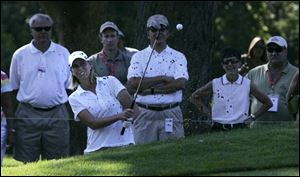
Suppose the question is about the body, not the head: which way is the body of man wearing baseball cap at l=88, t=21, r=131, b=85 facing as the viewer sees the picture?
toward the camera

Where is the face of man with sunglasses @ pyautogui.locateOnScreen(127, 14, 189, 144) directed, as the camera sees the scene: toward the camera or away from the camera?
toward the camera

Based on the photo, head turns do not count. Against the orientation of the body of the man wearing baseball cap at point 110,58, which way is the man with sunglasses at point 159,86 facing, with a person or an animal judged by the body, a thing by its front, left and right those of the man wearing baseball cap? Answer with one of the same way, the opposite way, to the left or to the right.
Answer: the same way

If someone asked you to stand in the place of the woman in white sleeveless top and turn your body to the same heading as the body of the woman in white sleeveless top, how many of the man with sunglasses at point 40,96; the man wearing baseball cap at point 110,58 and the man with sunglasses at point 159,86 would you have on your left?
0

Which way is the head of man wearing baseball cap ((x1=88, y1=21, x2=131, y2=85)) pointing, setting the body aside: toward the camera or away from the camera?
toward the camera

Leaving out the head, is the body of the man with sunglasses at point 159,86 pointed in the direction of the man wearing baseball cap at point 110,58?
no

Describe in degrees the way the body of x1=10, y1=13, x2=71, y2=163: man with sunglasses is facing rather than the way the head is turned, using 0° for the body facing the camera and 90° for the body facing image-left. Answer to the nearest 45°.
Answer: approximately 0°

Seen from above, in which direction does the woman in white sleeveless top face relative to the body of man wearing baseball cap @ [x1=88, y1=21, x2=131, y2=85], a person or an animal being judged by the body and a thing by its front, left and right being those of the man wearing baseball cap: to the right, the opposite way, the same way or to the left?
the same way

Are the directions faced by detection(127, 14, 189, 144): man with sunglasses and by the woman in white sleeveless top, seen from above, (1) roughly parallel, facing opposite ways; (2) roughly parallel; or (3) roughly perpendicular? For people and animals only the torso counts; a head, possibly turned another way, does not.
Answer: roughly parallel

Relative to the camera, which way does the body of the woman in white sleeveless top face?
toward the camera

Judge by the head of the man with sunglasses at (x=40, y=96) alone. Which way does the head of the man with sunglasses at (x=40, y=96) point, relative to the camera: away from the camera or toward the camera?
toward the camera

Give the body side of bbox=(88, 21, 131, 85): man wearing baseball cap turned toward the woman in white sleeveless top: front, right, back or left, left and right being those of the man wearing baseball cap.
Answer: left

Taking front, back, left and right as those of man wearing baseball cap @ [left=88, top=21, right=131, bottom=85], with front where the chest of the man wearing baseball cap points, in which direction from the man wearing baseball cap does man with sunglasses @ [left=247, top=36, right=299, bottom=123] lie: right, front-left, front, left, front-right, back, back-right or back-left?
left

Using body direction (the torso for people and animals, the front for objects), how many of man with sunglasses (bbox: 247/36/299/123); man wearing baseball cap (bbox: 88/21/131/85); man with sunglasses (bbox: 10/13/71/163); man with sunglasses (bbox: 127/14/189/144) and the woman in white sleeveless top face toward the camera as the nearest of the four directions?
5

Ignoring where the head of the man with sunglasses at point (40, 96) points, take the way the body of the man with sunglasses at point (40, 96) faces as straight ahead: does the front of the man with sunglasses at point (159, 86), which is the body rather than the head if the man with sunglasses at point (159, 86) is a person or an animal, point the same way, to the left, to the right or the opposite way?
the same way

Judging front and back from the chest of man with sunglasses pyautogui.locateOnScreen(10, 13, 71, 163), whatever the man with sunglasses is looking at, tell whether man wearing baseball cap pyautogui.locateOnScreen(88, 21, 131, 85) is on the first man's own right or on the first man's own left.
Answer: on the first man's own left
